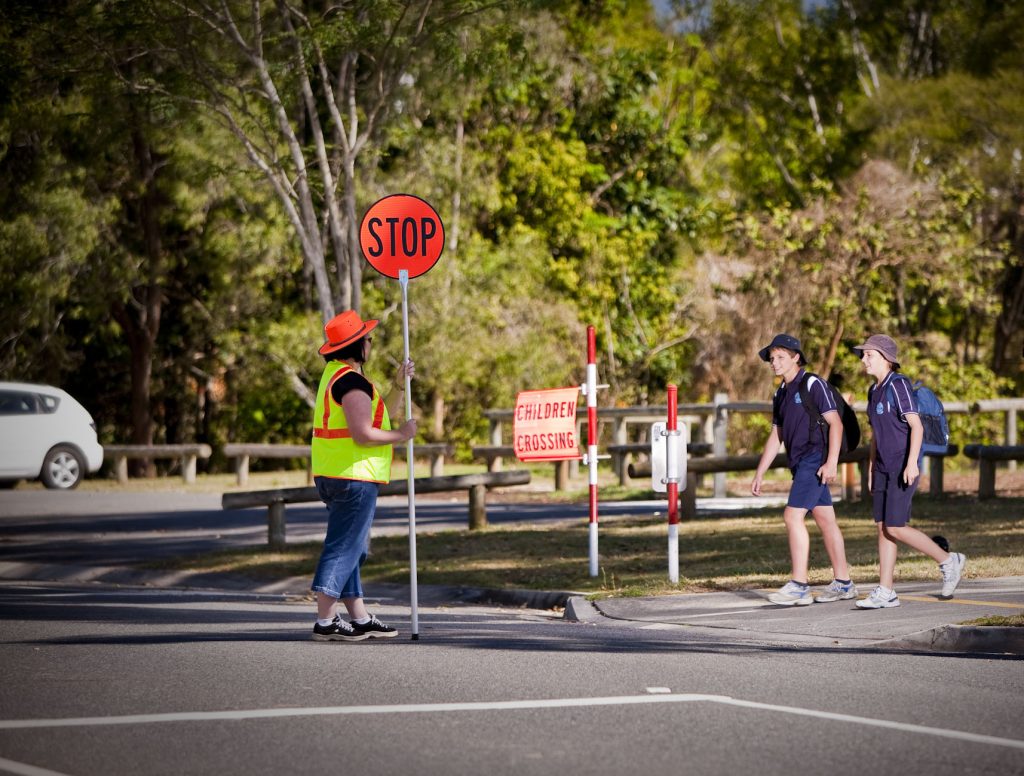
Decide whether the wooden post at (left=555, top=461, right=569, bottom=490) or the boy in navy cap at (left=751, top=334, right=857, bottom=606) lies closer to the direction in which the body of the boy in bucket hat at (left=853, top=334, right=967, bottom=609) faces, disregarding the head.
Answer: the boy in navy cap

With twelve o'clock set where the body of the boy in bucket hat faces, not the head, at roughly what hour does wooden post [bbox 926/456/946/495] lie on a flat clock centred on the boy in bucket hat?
The wooden post is roughly at 3 o'clock from the boy in bucket hat.

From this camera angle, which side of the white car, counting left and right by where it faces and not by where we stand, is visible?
left

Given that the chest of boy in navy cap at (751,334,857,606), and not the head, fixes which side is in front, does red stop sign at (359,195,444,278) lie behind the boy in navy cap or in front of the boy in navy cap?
in front

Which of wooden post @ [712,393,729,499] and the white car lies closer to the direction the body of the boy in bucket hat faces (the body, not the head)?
the white car

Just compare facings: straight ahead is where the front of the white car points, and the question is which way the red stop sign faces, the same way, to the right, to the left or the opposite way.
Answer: to the left

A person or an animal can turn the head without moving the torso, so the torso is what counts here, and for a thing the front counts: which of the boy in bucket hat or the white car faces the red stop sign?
the boy in bucket hat

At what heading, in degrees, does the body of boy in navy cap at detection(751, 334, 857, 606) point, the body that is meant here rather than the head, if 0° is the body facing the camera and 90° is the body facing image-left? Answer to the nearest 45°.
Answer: approximately 45°

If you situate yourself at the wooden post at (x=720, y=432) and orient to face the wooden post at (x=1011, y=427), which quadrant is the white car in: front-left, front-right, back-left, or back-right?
back-left

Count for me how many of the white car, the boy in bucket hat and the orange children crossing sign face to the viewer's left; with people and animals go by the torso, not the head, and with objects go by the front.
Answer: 2

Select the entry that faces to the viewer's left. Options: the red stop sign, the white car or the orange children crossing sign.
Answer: the white car

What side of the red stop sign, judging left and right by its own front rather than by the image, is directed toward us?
front

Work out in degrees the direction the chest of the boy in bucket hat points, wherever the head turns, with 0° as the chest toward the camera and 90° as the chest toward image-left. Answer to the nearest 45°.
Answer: approximately 90°

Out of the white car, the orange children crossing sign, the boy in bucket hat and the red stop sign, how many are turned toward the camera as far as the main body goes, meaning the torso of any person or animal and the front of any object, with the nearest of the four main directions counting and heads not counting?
2

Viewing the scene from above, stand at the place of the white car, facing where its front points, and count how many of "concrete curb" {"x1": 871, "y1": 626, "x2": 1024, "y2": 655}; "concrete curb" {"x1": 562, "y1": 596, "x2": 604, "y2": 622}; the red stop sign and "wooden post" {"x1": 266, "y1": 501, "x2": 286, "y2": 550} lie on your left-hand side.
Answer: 4
